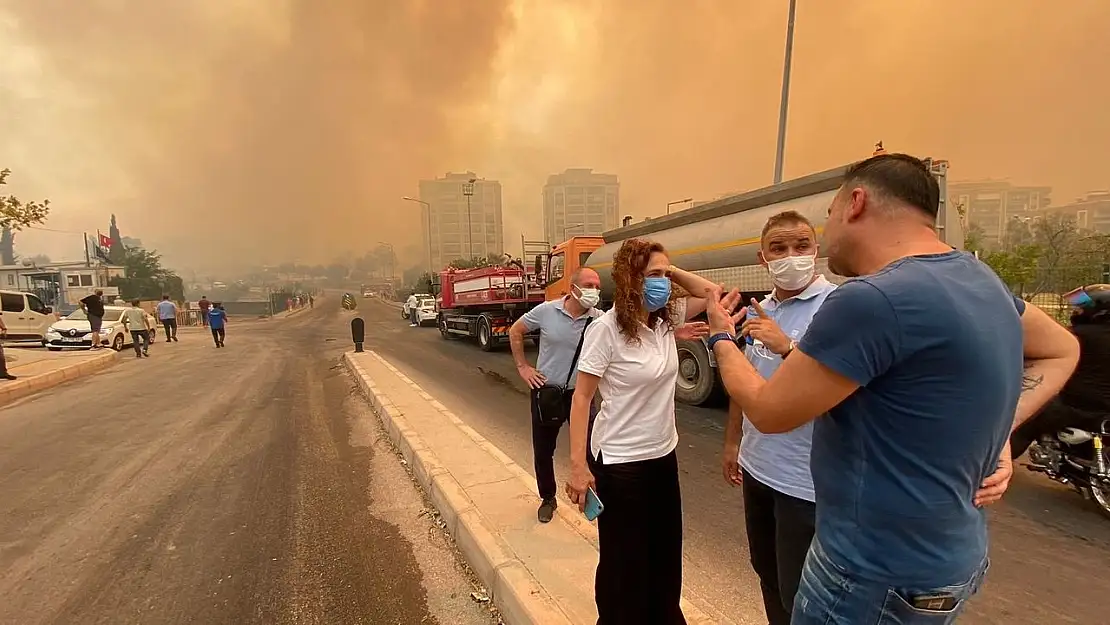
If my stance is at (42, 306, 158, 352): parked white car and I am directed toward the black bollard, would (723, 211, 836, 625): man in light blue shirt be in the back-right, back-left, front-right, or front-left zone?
front-right

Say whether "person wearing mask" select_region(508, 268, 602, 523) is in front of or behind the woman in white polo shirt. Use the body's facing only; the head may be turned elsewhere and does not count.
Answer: behind

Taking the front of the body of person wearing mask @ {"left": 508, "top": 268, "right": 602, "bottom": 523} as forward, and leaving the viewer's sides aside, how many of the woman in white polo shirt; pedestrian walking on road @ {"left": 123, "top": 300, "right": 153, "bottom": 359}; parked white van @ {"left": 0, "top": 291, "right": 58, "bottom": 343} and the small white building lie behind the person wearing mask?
3

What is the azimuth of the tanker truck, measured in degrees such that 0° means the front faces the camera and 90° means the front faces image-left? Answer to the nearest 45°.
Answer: approximately 135°

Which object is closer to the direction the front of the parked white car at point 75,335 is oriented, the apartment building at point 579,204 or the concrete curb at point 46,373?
the concrete curb

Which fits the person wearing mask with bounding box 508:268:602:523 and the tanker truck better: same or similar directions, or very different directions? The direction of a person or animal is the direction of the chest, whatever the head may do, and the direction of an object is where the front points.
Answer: very different directions

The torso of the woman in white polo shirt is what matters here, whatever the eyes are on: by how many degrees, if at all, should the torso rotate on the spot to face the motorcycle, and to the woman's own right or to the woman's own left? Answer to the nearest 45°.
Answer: approximately 90° to the woman's own left

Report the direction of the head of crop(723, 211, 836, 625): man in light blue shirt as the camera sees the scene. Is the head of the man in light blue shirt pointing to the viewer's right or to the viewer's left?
to the viewer's right

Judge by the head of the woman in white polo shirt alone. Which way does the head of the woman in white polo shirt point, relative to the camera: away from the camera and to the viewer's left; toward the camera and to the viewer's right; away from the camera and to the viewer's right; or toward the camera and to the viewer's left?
toward the camera and to the viewer's right

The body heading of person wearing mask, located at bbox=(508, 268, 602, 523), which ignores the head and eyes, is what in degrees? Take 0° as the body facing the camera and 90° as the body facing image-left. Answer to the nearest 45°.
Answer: approximately 315°

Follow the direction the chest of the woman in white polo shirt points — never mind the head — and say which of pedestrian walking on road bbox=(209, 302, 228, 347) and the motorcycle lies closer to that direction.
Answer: the motorcycle

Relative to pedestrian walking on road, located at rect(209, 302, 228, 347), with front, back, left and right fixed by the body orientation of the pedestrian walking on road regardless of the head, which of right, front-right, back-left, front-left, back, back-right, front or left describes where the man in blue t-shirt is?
back
